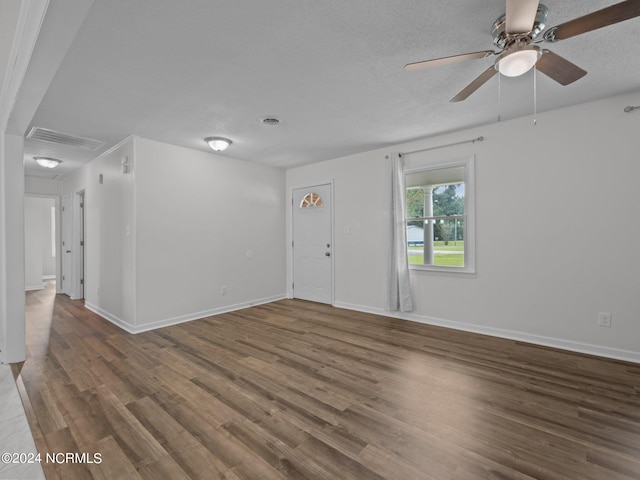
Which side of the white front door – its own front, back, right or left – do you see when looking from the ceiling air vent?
front

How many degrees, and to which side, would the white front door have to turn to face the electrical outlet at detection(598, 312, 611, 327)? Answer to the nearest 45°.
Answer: approximately 90° to its left

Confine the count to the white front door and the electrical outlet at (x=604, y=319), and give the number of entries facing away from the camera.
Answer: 0

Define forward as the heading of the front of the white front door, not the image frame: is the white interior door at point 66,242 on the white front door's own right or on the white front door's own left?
on the white front door's own right

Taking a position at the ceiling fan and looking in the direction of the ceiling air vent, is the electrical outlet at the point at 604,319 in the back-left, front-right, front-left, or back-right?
back-right

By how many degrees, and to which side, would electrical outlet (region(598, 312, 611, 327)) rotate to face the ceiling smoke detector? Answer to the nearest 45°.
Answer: approximately 45° to its right

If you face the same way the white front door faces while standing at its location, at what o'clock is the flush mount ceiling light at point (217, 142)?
The flush mount ceiling light is roughly at 12 o'clock from the white front door.

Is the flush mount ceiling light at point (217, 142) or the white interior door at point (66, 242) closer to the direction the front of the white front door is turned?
the flush mount ceiling light

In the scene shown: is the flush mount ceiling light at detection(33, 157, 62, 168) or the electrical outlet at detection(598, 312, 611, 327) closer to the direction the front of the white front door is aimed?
the flush mount ceiling light

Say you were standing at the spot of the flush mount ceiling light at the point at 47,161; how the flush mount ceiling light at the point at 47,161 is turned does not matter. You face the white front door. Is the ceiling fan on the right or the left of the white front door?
right

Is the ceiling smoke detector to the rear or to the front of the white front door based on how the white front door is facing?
to the front

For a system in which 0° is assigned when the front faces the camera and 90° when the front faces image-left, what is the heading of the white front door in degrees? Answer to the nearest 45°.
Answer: approximately 45°

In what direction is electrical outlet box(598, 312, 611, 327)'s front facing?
toward the camera

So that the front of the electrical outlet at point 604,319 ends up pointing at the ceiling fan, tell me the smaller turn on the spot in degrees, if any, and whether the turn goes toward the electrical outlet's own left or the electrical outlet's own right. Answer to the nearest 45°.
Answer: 0° — it already faces it

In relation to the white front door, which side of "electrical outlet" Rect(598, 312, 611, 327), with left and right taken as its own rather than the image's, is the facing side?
right
